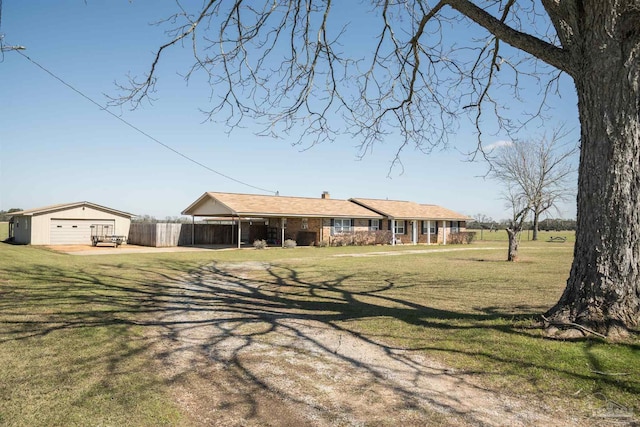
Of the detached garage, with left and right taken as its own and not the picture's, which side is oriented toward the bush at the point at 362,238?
left

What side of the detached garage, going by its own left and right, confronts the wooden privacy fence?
left

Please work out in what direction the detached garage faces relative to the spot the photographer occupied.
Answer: facing the viewer
